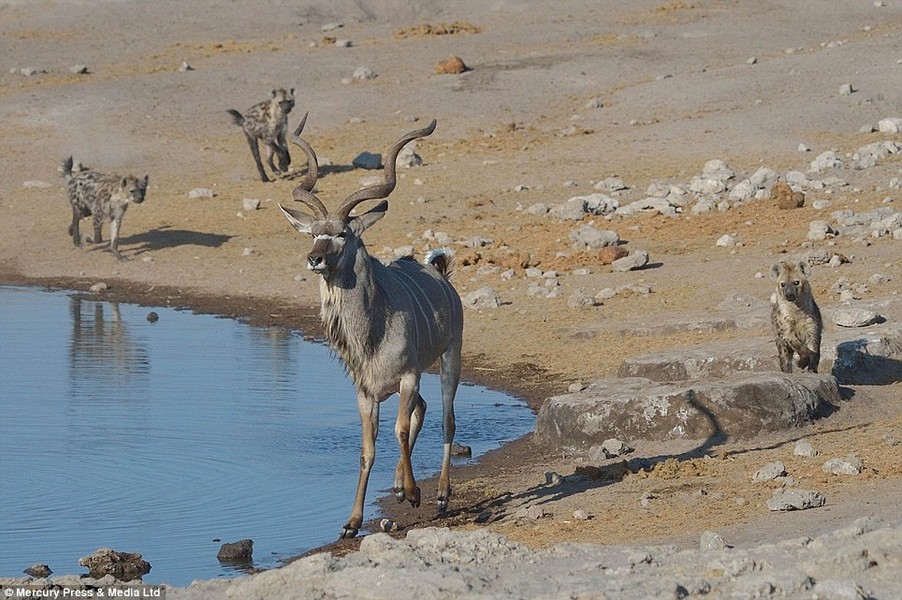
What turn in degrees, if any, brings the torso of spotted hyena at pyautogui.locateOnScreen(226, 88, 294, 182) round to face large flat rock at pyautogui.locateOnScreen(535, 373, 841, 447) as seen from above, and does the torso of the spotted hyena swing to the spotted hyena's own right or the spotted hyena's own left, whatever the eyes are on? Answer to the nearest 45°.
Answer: approximately 45° to the spotted hyena's own right

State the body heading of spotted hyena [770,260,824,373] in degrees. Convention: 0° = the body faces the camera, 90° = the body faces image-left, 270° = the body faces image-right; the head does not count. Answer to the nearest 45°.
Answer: approximately 0°

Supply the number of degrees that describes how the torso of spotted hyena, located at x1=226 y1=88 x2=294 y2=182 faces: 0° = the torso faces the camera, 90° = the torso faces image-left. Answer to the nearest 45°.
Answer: approximately 315°

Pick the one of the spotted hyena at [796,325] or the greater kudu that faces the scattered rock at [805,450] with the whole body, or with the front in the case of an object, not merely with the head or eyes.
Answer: the spotted hyena

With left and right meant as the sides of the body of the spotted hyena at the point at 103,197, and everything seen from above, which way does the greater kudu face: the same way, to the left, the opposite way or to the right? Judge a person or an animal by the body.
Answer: to the right

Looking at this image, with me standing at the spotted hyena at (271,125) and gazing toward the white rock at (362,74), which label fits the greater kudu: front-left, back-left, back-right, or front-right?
back-right

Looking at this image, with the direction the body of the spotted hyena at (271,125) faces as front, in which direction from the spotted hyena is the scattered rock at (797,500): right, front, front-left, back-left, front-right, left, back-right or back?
front-right

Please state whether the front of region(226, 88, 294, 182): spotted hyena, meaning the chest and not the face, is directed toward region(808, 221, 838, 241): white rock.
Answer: yes

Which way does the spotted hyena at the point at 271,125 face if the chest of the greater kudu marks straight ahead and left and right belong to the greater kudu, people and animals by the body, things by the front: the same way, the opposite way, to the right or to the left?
to the left

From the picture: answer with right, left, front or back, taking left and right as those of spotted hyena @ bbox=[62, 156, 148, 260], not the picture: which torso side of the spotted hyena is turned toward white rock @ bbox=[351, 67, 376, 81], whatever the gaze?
left

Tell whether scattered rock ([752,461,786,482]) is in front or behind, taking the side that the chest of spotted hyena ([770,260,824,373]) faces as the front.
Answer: in front

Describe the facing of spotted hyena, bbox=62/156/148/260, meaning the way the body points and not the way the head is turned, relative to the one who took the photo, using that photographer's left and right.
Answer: facing the viewer and to the right of the viewer

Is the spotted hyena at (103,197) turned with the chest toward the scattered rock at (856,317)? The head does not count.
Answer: yes
